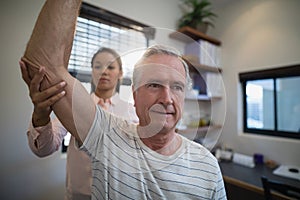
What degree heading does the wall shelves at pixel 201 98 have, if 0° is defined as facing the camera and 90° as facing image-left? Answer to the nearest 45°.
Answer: approximately 45°
